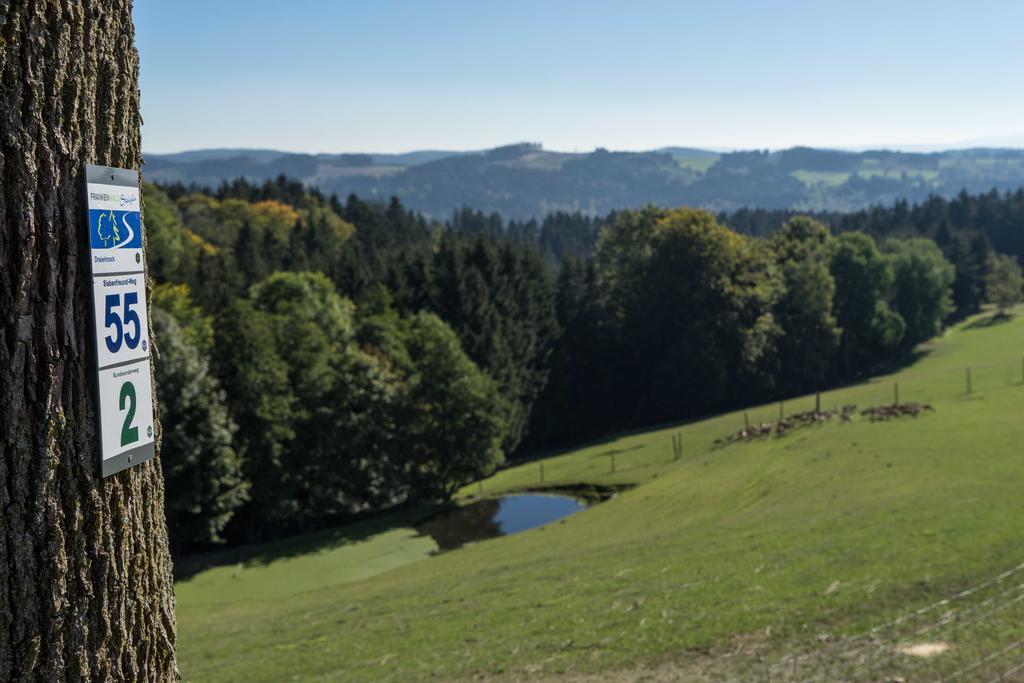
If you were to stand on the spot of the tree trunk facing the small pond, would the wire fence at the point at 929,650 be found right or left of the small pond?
right

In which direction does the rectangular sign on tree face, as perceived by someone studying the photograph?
facing the viewer and to the right of the viewer

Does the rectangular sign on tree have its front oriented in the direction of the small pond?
no

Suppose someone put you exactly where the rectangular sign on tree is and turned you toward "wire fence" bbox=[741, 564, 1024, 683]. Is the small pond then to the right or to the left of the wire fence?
left

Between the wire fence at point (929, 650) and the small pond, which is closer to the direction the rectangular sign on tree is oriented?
the wire fence

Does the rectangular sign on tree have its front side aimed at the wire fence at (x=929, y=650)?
no
